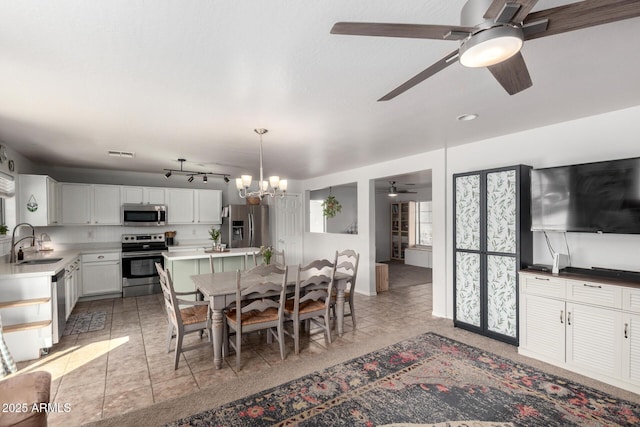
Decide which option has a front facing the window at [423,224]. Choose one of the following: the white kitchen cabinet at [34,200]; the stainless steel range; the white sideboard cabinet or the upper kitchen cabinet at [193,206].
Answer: the white kitchen cabinet

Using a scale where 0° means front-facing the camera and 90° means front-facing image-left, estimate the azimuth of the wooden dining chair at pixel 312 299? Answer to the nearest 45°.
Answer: approximately 135°

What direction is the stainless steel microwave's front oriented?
toward the camera

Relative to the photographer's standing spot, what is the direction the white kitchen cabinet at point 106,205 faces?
facing the viewer

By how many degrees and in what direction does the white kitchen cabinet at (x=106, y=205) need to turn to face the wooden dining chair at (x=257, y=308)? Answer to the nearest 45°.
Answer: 0° — it already faces it

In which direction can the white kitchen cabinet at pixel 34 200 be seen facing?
to the viewer's right

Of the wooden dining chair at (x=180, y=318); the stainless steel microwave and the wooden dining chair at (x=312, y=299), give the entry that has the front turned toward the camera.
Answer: the stainless steel microwave

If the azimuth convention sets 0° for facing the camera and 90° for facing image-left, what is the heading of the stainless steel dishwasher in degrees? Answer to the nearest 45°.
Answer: approximately 270°

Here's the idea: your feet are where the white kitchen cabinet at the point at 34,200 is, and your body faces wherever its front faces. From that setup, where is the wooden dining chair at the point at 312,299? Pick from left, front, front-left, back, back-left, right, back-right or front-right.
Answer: front-right

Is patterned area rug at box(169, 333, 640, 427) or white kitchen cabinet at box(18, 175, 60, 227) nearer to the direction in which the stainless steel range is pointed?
the patterned area rug

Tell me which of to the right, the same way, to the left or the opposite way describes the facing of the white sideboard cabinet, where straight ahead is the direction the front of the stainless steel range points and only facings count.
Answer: to the right

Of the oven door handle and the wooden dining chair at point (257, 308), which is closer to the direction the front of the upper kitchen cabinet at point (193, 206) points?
the wooden dining chair

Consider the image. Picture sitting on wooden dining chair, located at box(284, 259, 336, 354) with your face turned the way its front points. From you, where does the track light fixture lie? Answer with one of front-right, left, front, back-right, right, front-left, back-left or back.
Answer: front

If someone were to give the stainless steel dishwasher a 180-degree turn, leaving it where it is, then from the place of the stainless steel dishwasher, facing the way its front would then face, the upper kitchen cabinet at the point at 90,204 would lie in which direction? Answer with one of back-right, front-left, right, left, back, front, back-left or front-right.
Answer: right

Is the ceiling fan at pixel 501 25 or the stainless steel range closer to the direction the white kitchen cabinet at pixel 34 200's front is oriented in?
the stainless steel range

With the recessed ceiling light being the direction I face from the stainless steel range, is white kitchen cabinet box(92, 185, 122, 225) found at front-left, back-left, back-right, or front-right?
back-right

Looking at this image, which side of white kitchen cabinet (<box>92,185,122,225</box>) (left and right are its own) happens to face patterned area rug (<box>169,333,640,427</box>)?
front

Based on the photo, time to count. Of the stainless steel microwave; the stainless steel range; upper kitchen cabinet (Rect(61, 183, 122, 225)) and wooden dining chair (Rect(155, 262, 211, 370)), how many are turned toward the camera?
3

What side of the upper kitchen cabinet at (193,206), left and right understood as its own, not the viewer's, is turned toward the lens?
front

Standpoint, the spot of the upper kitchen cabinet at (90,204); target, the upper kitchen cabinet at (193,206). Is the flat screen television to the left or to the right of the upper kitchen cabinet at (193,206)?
right
